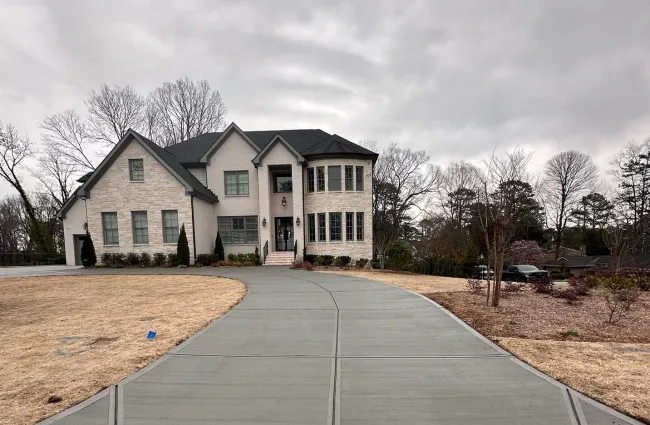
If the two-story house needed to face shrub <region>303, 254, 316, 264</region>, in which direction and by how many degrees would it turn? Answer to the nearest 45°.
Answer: approximately 45° to its left

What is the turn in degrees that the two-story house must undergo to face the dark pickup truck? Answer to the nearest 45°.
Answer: approximately 90° to its left

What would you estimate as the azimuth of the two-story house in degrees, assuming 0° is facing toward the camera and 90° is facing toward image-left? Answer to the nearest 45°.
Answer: approximately 0°
